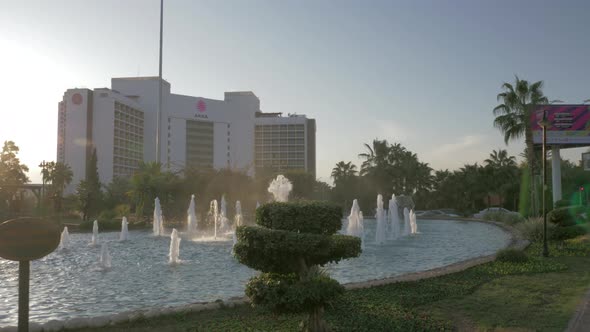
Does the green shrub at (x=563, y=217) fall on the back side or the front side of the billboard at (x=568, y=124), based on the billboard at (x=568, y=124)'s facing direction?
on the front side

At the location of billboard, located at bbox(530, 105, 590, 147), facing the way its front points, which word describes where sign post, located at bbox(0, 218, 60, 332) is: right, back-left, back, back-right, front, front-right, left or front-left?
front

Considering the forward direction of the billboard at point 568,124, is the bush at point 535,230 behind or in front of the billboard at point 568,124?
in front

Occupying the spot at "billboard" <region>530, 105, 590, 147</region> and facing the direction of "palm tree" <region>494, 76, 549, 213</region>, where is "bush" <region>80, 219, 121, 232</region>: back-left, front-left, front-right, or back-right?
front-right

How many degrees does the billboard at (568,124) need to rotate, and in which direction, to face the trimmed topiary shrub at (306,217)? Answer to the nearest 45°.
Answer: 0° — it already faces it

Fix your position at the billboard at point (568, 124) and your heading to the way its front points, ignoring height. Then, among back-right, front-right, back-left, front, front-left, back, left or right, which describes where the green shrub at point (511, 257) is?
front

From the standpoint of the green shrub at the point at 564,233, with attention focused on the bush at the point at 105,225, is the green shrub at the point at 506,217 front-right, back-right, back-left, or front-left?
front-right

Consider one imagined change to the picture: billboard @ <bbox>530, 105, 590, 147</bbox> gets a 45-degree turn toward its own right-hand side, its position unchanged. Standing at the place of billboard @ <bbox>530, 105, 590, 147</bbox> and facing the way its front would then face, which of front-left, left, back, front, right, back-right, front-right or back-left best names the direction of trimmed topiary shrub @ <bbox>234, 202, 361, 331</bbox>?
front-left

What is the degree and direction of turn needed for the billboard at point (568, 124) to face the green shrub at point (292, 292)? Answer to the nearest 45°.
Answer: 0° — it already faces it

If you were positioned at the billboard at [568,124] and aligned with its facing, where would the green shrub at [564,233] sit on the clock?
The green shrub is roughly at 12 o'clock from the billboard.

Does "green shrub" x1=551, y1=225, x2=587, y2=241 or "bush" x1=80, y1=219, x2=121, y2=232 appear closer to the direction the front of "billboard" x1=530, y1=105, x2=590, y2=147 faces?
the green shrub

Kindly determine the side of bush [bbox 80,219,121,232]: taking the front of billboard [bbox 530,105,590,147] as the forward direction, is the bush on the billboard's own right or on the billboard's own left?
on the billboard's own right

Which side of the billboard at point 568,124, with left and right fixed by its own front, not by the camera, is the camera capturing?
front
